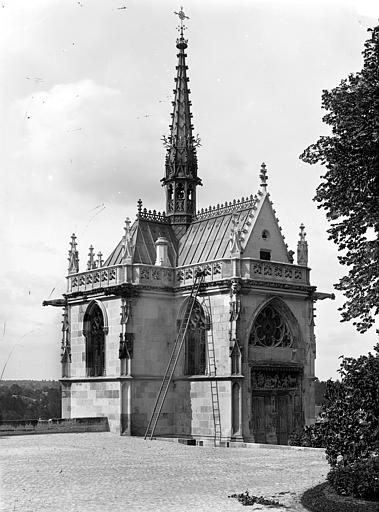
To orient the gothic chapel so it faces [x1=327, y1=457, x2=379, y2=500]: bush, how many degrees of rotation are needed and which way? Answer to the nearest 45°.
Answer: approximately 45° to its right

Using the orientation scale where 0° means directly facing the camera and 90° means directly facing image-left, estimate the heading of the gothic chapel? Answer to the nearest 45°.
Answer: approximately 315°
